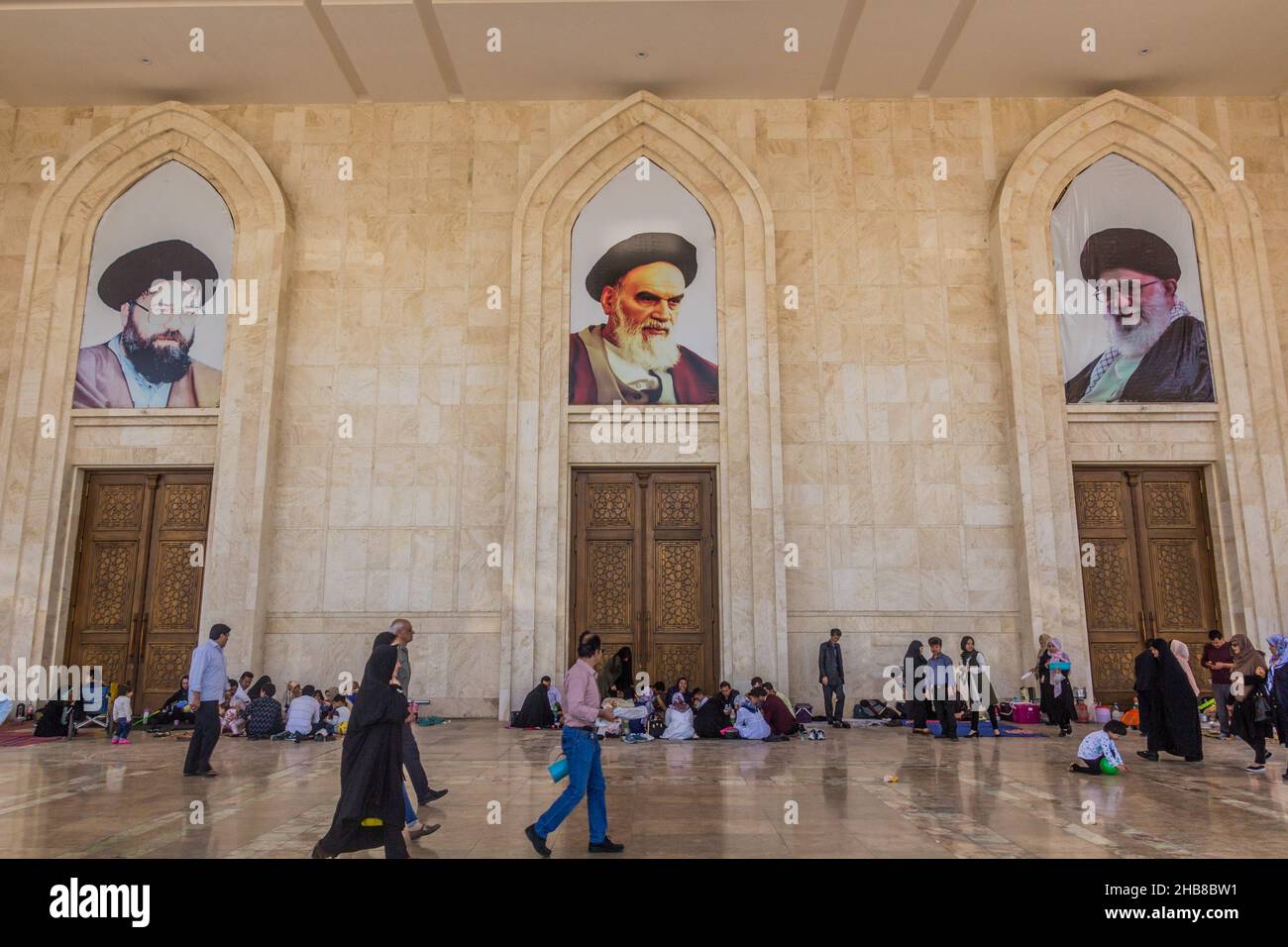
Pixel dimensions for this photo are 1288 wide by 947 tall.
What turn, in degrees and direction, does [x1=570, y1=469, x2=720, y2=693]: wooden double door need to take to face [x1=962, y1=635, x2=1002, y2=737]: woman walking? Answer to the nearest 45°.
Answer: approximately 90° to its left

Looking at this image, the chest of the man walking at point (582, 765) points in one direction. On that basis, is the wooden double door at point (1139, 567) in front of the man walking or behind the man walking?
in front

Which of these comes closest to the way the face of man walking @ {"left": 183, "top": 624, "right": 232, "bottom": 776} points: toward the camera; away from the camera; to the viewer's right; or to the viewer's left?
to the viewer's right

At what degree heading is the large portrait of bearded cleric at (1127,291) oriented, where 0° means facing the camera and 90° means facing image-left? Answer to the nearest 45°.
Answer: approximately 0°

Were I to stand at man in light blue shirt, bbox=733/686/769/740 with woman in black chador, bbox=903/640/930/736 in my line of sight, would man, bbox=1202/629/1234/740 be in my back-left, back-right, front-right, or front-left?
front-right

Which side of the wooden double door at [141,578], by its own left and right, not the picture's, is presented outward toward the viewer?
front

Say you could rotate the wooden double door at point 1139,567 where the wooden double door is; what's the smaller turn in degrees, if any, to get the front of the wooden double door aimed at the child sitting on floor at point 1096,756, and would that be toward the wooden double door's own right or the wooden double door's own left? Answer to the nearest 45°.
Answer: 0° — it already faces them

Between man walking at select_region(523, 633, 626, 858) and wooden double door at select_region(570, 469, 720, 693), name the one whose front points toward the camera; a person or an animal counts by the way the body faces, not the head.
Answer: the wooden double door
